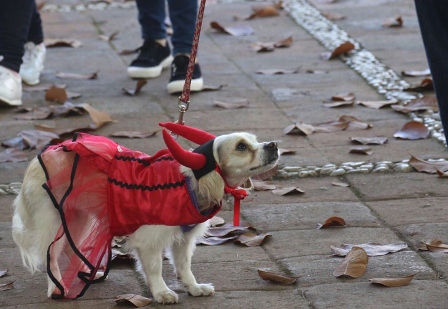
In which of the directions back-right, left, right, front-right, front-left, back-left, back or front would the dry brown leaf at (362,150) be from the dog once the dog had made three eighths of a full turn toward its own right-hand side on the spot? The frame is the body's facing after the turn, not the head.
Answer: back

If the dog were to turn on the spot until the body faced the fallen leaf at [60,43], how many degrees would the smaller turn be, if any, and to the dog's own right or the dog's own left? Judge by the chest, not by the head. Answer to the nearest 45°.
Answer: approximately 90° to the dog's own left

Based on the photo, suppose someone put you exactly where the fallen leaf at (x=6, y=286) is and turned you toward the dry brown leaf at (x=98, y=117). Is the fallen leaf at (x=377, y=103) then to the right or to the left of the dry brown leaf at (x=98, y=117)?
right

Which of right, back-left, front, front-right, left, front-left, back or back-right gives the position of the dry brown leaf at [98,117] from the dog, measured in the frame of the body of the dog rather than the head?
left

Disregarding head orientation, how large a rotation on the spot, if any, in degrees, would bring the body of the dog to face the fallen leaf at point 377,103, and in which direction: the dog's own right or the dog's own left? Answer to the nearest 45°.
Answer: approximately 45° to the dog's own left

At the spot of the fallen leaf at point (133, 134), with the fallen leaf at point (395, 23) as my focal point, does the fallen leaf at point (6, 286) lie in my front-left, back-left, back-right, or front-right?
back-right

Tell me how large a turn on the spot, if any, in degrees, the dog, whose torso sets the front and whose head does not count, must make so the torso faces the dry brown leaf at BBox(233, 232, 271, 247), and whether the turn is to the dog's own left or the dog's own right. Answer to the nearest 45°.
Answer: approximately 45° to the dog's own left

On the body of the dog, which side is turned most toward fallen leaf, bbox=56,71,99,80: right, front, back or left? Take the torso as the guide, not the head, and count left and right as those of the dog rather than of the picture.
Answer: left

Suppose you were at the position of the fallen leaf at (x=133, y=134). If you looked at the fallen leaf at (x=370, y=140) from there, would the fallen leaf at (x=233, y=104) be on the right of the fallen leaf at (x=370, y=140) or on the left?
left

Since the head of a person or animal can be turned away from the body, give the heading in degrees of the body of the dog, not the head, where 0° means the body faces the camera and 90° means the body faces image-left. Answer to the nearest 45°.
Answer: approximately 270°

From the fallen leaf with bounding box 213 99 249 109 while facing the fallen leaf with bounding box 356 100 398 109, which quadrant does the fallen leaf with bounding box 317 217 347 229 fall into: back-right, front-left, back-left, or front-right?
front-right

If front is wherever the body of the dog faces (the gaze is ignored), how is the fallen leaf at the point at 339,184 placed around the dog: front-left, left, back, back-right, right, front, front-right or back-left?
front-left

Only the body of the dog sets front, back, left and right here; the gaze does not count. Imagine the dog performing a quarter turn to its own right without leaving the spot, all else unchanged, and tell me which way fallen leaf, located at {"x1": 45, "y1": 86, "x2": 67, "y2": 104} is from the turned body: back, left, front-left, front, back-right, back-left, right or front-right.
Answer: back

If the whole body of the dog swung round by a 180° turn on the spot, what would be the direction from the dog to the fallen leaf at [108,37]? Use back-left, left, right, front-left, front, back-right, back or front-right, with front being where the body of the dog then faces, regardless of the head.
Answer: right
